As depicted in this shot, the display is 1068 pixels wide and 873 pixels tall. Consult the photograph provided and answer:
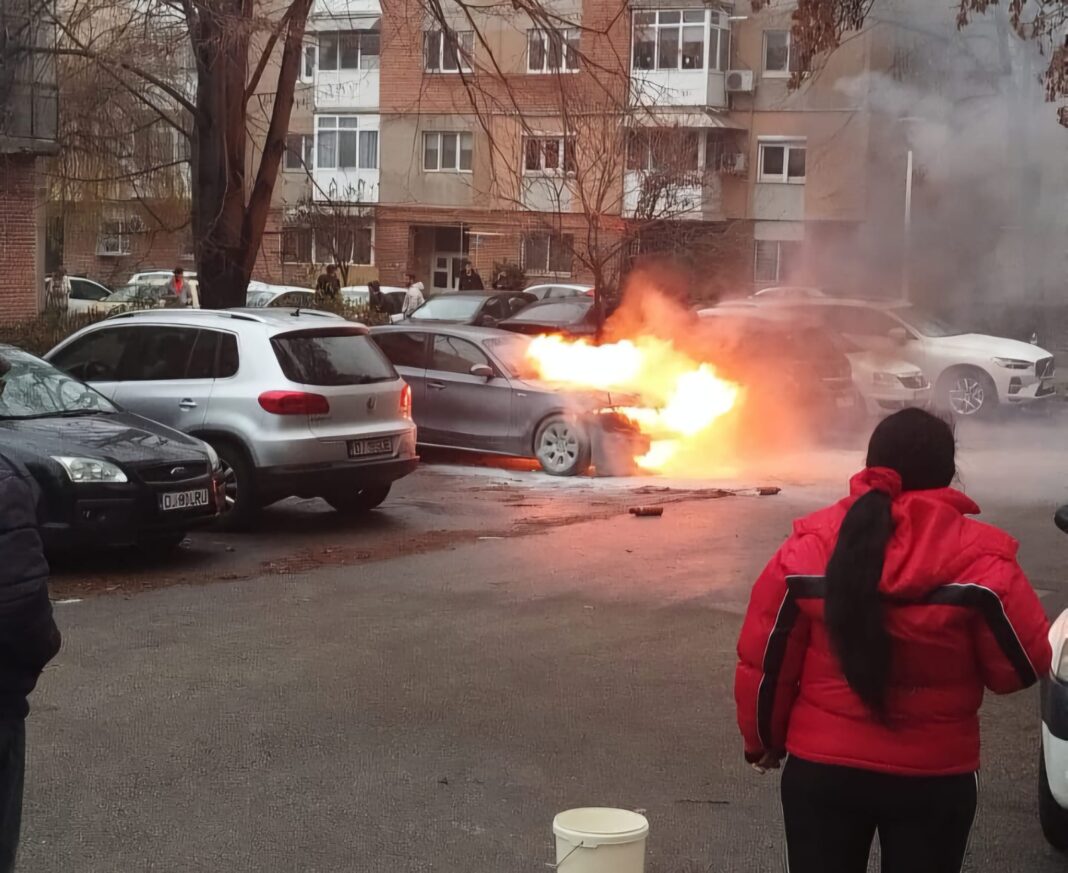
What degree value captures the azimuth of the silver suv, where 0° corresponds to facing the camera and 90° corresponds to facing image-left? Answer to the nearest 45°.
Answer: approximately 135°

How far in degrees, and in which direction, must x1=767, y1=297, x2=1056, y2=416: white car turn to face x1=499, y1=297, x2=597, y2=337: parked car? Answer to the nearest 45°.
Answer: approximately 135° to its right

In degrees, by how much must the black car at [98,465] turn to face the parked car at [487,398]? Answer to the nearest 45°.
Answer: approximately 90° to its left

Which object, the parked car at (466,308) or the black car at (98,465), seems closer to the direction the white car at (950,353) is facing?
the black car

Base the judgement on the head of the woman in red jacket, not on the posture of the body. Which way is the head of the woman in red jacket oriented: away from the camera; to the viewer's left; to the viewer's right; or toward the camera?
away from the camera

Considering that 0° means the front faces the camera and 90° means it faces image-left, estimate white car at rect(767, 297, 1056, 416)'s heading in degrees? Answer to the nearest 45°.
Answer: approximately 315°

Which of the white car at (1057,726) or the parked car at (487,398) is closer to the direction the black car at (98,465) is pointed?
the white car

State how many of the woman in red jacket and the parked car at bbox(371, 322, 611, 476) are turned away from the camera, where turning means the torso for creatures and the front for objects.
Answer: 1

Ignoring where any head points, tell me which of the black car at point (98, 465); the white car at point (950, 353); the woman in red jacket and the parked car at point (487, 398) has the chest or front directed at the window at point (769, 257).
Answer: the woman in red jacket

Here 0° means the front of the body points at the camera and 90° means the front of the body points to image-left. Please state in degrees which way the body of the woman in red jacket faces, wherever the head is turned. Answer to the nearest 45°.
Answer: approximately 180°

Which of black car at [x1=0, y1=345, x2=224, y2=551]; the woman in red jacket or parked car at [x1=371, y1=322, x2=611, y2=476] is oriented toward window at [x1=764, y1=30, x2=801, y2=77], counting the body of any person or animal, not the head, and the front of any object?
the woman in red jacket

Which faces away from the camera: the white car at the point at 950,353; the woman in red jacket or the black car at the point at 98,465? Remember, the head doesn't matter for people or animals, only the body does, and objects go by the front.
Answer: the woman in red jacket

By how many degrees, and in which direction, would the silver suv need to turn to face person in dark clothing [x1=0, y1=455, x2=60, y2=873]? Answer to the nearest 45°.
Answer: approximately 135° to its left

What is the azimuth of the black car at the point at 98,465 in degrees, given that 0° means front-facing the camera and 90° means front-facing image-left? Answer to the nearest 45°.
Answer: approximately 315°

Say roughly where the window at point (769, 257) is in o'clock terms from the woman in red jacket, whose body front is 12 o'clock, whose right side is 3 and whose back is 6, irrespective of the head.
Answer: The window is roughly at 12 o'clock from the woman in red jacket.
